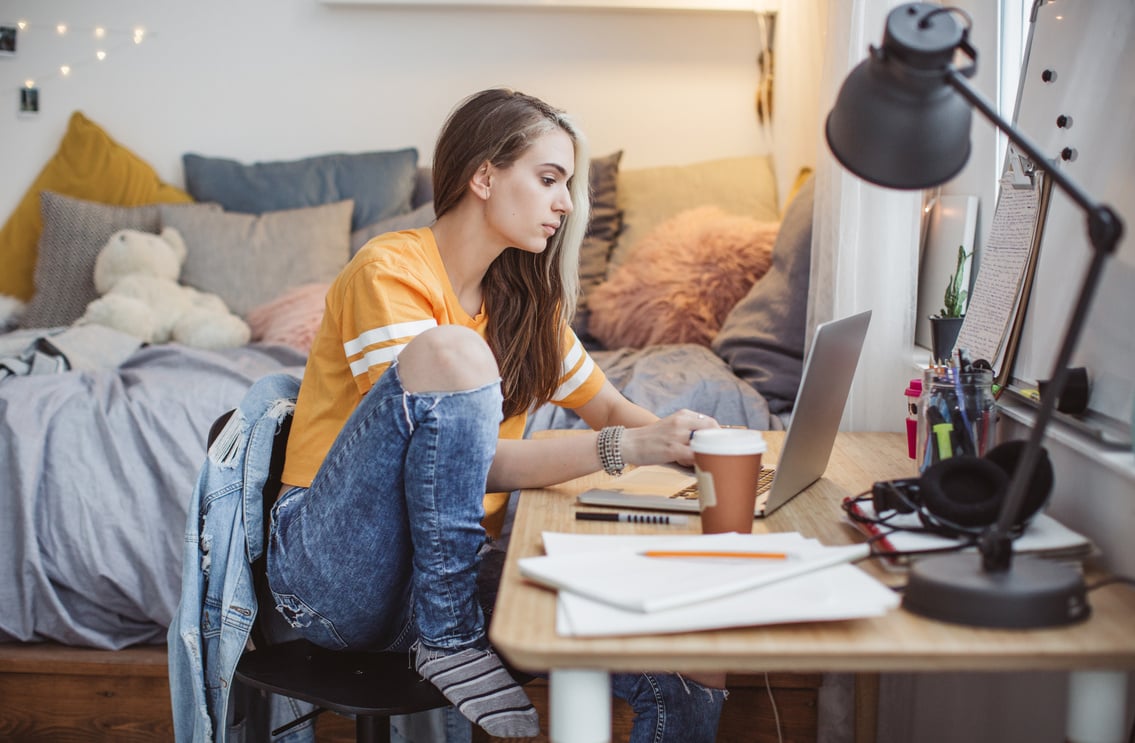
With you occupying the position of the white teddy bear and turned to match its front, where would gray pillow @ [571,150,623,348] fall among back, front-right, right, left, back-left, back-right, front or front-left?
back-left

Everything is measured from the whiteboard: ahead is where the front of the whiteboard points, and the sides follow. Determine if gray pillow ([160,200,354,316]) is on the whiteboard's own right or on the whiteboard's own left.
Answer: on the whiteboard's own right

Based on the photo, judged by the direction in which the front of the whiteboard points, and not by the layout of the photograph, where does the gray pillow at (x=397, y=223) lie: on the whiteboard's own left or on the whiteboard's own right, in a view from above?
on the whiteboard's own right

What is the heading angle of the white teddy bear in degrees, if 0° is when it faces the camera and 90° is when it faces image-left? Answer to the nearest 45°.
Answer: approximately 45°
